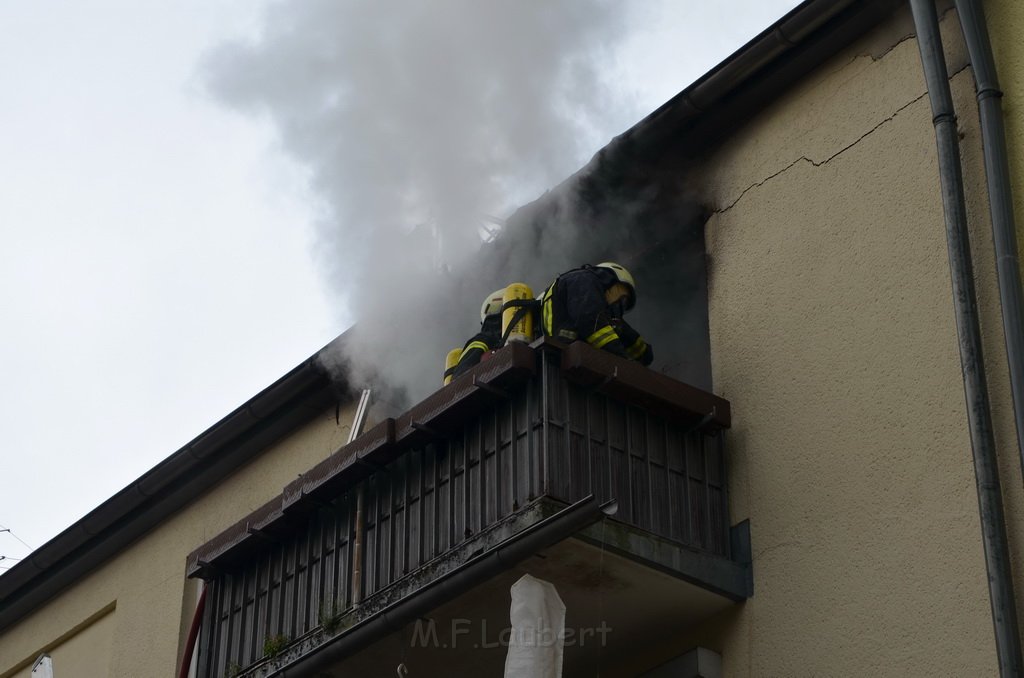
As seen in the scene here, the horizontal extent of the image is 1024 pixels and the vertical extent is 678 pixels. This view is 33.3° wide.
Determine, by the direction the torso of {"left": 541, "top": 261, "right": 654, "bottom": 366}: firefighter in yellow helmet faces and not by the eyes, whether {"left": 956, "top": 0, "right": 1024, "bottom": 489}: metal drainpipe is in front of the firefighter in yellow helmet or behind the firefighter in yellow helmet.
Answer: in front

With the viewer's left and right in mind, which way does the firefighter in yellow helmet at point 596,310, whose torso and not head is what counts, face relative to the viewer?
facing to the right of the viewer

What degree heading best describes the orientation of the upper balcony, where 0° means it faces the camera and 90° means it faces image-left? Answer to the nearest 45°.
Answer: approximately 45°

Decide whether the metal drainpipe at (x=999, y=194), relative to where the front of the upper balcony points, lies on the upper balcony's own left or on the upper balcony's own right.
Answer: on the upper balcony's own left

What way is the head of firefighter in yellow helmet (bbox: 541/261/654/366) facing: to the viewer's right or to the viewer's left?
to the viewer's right
